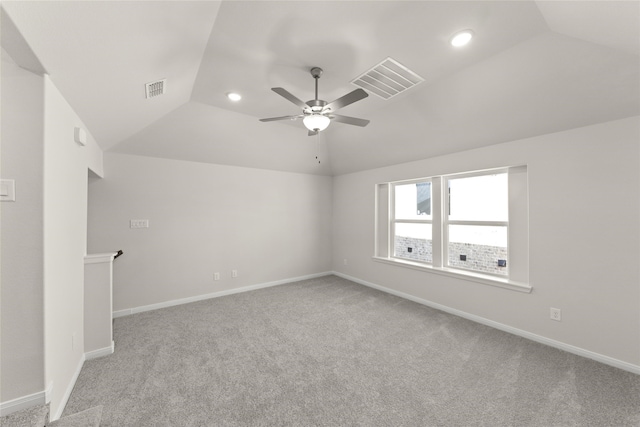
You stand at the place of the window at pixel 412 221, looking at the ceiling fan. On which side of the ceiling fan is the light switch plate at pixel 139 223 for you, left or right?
right

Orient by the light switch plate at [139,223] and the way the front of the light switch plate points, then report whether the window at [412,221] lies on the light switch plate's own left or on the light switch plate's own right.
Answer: on the light switch plate's own left

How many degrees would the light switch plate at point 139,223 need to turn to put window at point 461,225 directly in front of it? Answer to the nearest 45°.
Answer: approximately 45° to its left

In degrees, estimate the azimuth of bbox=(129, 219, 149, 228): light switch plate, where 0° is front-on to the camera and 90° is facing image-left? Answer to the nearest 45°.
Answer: approximately 0°

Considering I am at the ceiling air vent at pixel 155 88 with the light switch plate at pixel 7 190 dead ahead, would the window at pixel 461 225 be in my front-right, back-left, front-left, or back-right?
back-left

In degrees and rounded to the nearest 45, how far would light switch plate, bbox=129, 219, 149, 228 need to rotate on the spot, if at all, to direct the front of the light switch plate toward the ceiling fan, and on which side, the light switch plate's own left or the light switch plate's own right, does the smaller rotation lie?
approximately 45° to the light switch plate's own left
